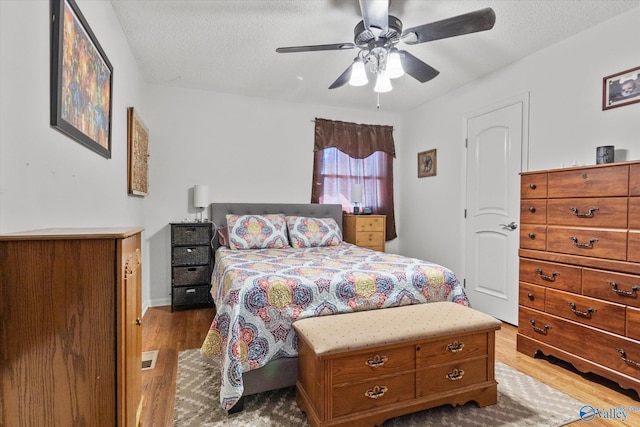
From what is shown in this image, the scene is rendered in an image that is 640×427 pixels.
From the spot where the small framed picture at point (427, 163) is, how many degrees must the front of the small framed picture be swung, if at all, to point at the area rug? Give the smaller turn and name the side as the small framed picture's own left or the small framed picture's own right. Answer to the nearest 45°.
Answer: approximately 45° to the small framed picture's own left

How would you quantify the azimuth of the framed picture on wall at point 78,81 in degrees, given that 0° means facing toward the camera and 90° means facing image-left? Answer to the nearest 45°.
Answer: approximately 270°

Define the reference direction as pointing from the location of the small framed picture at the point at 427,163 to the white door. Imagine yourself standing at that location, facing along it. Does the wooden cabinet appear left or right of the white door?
right

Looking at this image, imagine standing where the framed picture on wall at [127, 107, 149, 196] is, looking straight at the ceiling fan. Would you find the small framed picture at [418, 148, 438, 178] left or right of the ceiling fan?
left

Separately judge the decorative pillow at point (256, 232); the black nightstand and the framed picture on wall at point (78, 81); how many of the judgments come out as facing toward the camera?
2

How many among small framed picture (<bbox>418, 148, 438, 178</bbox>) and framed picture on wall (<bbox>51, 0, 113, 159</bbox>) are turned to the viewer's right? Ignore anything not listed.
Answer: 1

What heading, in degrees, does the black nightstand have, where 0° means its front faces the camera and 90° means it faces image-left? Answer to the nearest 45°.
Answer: approximately 0°

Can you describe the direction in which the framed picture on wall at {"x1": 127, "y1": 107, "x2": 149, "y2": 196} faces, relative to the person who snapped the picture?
facing to the right of the viewer

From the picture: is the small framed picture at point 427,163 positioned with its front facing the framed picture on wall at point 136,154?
yes

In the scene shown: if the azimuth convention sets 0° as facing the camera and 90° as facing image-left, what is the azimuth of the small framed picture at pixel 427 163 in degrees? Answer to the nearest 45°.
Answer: approximately 45°

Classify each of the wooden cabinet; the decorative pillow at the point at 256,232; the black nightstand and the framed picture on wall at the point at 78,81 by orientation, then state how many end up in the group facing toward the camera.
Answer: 2
